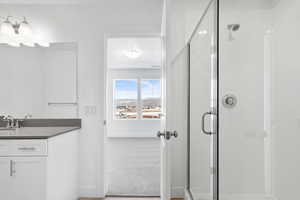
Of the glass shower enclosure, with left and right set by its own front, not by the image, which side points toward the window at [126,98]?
right

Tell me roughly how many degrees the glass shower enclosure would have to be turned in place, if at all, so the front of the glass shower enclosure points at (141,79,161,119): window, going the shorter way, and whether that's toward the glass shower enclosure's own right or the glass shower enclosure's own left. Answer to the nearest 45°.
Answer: approximately 90° to the glass shower enclosure's own right

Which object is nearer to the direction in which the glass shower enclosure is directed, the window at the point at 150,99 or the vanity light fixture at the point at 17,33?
the vanity light fixture

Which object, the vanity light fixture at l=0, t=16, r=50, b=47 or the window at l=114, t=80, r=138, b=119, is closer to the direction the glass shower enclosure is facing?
the vanity light fixture

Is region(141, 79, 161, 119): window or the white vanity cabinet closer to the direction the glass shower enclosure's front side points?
the white vanity cabinet

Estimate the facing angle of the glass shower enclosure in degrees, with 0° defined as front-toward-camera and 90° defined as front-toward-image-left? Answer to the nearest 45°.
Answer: approximately 45°

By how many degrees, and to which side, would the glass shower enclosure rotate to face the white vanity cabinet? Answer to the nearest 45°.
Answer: approximately 45° to its right

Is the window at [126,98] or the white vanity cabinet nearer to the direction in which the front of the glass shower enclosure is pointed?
the white vanity cabinet
